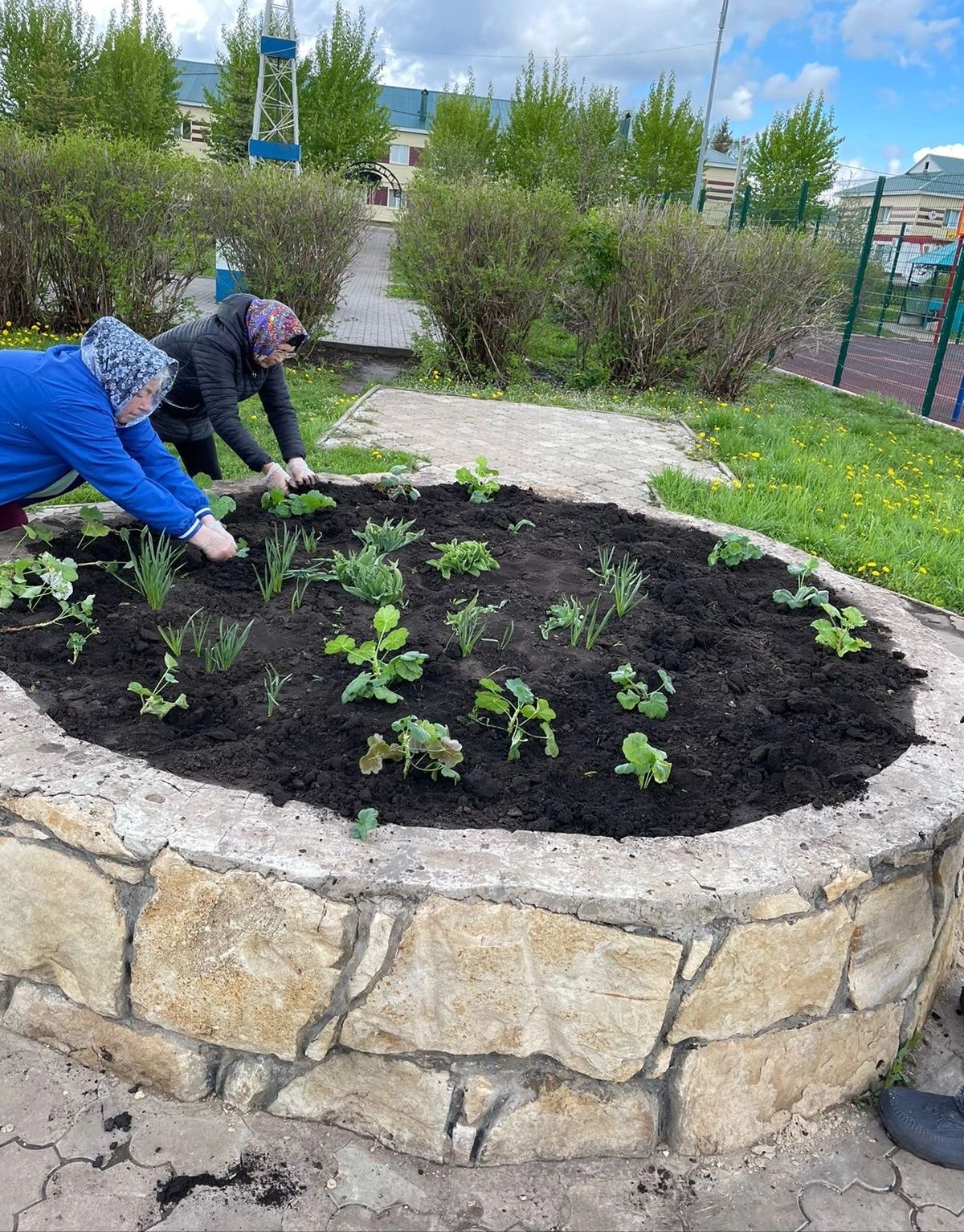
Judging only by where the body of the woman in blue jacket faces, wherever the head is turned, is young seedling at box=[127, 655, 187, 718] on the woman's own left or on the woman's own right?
on the woman's own right

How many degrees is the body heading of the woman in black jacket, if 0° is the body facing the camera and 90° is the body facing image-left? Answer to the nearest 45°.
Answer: approximately 315°

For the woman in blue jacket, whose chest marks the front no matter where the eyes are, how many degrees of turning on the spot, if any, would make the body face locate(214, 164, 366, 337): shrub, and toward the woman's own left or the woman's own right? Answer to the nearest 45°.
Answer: approximately 90° to the woman's own left

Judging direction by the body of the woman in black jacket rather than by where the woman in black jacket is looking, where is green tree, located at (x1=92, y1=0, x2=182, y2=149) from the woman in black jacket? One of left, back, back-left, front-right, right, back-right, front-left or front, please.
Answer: back-left

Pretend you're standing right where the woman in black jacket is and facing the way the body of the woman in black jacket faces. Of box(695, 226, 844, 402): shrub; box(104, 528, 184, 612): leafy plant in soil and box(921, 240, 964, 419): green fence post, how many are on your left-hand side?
2

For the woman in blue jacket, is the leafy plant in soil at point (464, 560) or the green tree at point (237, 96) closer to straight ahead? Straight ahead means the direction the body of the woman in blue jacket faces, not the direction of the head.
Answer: the leafy plant in soil

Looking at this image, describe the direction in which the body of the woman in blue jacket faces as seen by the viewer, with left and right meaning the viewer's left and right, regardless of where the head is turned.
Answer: facing to the right of the viewer

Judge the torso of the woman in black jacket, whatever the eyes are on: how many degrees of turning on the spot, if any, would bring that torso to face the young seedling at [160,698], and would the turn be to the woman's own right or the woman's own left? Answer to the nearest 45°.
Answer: approximately 45° to the woman's own right

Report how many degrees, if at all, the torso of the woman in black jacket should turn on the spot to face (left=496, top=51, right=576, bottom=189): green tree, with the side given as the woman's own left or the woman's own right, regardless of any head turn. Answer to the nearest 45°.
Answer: approximately 135° to the woman's own left

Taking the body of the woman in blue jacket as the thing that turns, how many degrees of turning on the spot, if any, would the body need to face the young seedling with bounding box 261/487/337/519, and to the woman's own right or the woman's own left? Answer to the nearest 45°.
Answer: approximately 45° to the woman's own left

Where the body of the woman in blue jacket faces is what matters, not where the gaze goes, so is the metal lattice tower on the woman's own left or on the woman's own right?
on the woman's own left

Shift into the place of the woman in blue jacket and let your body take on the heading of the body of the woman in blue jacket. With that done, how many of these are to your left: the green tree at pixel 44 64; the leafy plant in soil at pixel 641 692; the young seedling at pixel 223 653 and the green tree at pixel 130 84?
2

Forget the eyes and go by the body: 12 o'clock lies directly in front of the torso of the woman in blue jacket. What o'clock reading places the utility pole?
The utility pole is roughly at 10 o'clock from the woman in blue jacket.
